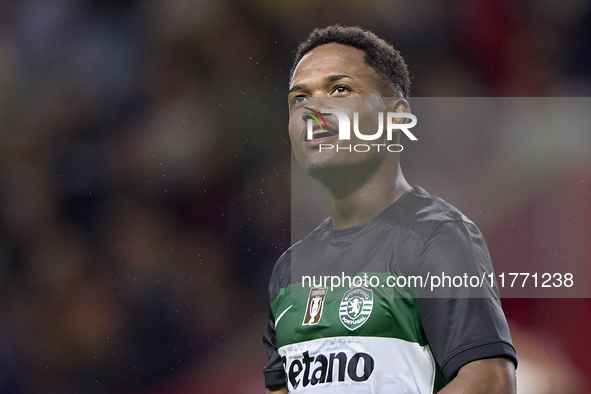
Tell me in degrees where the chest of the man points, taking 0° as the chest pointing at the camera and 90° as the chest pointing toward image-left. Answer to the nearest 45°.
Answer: approximately 45°

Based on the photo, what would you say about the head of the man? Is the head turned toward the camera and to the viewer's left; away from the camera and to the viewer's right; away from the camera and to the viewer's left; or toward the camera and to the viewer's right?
toward the camera and to the viewer's left
